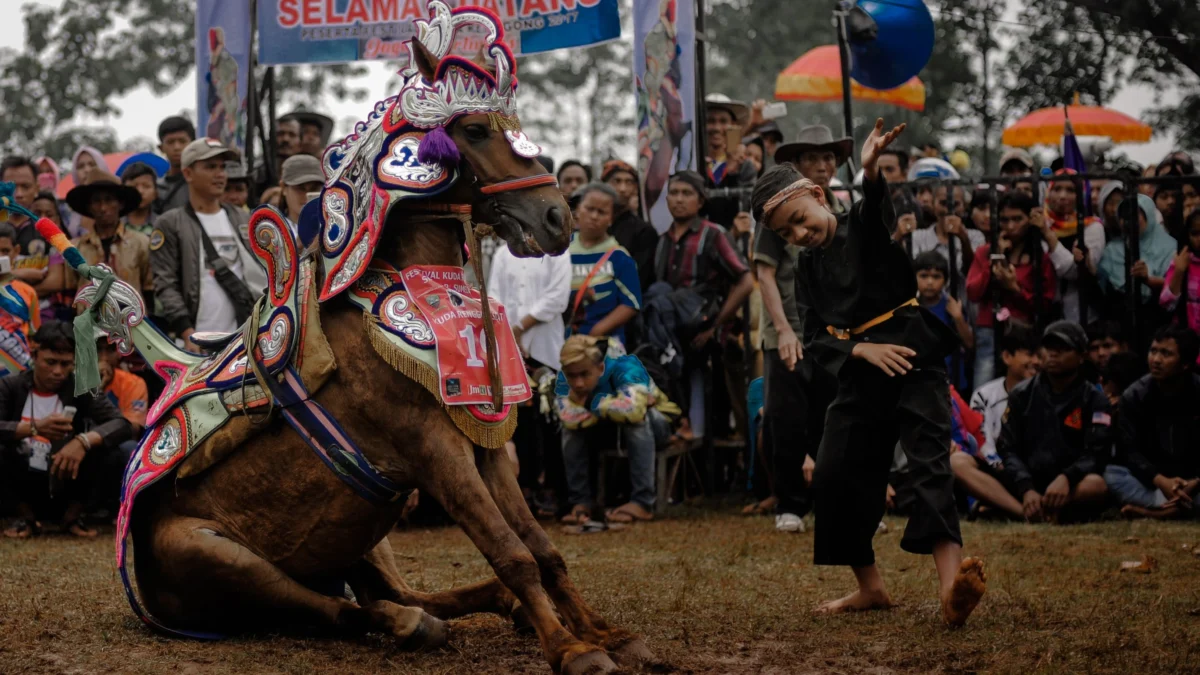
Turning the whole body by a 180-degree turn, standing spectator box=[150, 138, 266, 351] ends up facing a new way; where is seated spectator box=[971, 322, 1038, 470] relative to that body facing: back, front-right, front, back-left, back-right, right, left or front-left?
back-right

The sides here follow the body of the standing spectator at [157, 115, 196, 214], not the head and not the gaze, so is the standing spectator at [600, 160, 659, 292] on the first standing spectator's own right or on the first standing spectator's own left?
on the first standing spectator's own left

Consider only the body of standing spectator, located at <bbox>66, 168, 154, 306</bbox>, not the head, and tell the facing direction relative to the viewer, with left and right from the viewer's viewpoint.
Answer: facing the viewer

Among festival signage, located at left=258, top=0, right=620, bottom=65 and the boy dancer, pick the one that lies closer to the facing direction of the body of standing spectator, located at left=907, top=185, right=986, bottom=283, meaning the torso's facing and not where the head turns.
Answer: the boy dancer

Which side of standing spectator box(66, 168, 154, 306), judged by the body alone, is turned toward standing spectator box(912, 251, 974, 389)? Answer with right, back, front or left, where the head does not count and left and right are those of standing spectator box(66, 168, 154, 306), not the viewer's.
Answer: left

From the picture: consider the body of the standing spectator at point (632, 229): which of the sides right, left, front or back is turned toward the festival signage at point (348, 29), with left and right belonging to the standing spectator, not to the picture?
right

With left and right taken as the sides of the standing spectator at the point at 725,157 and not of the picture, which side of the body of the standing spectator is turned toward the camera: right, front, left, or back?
front

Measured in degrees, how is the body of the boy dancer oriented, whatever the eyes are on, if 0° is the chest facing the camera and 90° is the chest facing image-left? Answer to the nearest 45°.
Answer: approximately 45°

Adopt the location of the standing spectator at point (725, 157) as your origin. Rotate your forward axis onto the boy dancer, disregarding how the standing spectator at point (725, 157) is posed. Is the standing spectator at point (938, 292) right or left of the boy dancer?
left

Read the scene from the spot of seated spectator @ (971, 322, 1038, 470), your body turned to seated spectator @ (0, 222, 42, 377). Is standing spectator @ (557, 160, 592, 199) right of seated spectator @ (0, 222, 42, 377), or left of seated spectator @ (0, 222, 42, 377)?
right

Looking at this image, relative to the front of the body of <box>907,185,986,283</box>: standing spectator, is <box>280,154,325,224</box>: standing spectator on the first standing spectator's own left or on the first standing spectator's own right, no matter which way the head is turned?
on the first standing spectator's own right
